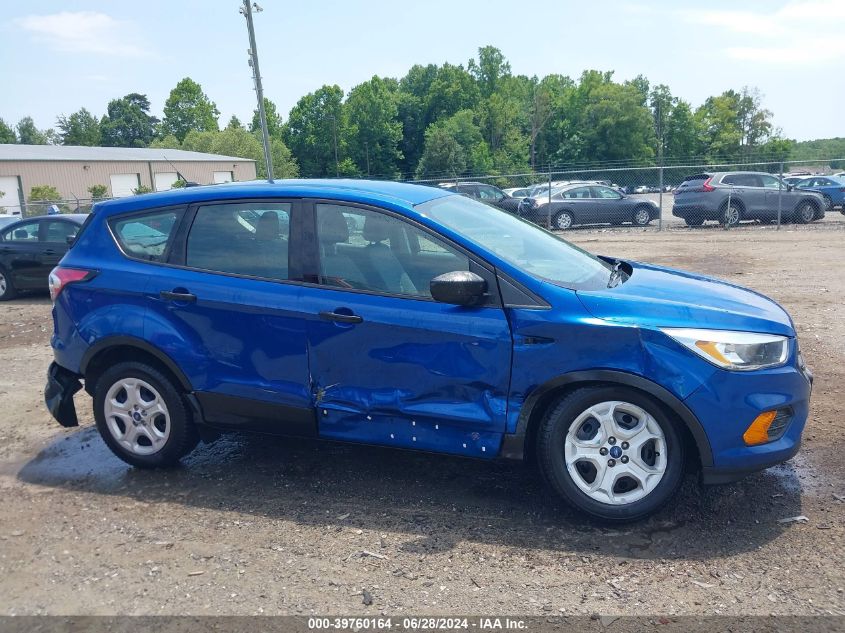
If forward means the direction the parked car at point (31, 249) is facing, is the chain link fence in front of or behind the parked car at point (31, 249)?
in front

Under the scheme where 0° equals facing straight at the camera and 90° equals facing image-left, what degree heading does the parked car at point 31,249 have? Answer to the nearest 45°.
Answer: approximately 270°

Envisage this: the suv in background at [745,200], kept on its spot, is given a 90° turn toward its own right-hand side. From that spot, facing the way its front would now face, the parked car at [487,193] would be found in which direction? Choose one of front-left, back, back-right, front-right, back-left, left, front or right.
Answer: back-right

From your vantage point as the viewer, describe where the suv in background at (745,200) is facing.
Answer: facing away from the viewer and to the right of the viewer

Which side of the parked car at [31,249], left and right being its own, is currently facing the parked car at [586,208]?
front

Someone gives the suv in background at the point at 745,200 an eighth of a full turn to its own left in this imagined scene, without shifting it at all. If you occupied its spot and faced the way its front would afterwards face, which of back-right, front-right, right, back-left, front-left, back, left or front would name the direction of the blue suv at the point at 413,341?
back

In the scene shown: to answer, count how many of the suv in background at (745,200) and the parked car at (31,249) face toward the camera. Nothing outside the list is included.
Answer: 0

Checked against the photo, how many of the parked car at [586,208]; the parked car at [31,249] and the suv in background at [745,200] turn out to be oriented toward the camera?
0

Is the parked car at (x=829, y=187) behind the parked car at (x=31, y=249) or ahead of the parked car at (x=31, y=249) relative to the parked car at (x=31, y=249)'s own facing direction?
ahead
